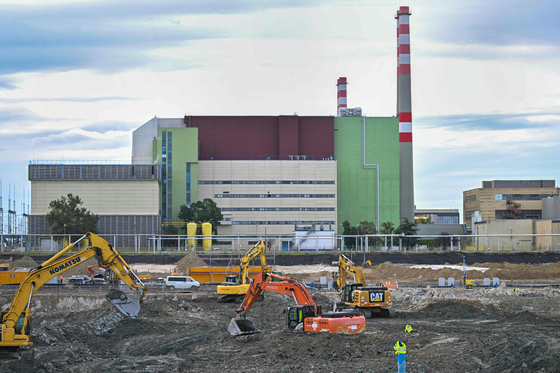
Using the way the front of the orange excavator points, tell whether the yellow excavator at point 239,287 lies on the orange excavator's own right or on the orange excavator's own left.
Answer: on the orange excavator's own right

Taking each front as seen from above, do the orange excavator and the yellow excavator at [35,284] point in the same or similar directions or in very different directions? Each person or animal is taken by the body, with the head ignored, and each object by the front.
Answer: very different directions

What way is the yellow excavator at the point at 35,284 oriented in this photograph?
to the viewer's right

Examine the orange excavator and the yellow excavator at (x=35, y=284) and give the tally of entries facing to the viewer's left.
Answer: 1

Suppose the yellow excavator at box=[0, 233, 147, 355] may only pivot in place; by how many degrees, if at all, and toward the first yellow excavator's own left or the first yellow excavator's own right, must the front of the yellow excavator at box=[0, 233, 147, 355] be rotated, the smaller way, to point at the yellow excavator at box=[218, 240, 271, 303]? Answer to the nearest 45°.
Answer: approximately 45° to the first yellow excavator's own left

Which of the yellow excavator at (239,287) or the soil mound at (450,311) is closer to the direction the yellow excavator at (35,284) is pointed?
the soil mound

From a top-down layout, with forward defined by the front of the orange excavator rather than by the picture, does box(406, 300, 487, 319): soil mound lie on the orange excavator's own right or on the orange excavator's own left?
on the orange excavator's own right

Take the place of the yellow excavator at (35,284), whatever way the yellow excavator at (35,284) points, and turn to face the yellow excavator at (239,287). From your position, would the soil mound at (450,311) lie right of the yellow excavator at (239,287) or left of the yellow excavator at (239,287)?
right

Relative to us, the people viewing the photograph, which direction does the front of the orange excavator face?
facing to the left of the viewer

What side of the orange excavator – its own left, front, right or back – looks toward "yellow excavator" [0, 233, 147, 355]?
front

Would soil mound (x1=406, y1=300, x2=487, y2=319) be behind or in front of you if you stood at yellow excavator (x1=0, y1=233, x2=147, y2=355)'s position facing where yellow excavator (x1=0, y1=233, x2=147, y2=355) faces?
in front

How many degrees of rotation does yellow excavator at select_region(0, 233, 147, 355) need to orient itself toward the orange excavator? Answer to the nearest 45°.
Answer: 0° — it already faces it
